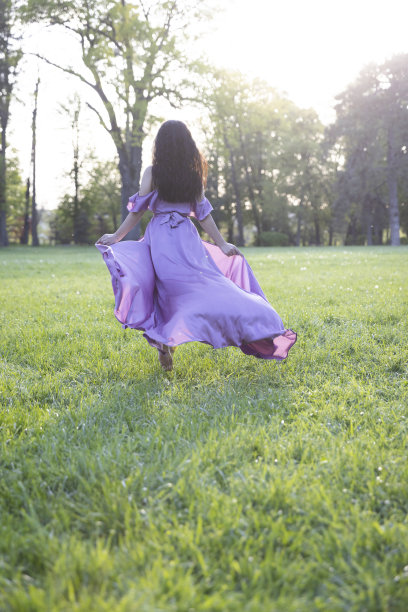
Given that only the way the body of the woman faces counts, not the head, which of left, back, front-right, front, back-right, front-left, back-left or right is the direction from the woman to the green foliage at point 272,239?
front

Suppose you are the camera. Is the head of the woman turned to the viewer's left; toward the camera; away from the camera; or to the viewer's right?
away from the camera

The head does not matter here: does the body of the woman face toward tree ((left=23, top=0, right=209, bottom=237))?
yes

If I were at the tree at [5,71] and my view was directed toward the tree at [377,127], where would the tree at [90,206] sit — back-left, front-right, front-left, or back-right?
front-left

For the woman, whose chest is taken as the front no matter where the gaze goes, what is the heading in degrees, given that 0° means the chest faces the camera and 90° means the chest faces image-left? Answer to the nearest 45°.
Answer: approximately 180°

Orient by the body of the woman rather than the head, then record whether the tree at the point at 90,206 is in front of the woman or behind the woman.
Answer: in front
